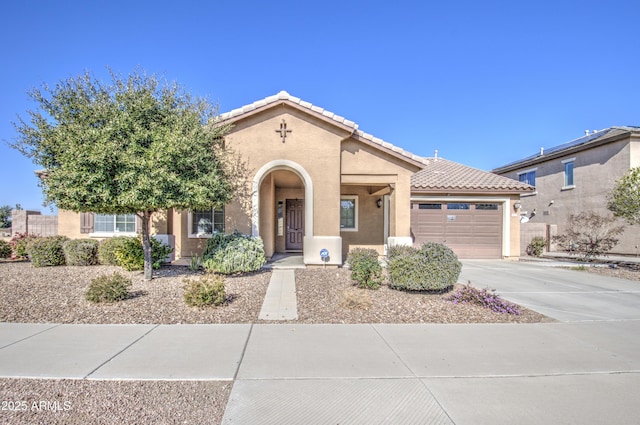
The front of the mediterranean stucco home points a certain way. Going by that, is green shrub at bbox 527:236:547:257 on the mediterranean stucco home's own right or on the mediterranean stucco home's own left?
on the mediterranean stucco home's own left

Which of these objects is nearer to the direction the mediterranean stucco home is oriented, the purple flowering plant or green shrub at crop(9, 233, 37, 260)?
the purple flowering plant

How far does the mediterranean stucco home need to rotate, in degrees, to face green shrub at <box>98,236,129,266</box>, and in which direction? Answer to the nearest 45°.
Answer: approximately 90° to its right

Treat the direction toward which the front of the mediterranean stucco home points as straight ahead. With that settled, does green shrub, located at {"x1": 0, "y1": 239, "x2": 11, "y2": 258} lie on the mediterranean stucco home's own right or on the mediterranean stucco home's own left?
on the mediterranean stucco home's own right

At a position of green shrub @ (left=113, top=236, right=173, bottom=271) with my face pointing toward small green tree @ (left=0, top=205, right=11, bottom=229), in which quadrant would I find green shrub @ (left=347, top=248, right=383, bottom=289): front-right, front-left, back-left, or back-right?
back-right

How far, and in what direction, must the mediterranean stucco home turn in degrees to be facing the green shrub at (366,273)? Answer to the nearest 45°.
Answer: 0° — it already faces it

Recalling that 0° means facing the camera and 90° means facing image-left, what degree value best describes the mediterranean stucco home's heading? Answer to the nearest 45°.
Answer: approximately 0°

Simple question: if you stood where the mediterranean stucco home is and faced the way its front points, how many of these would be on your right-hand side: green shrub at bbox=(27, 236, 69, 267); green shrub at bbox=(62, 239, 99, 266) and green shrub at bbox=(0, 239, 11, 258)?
3

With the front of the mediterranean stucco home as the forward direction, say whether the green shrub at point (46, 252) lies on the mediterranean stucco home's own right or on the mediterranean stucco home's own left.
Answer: on the mediterranean stucco home's own right

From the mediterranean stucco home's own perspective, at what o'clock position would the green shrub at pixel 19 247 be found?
The green shrub is roughly at 3 o'clock from the mediterranean stucco home.
